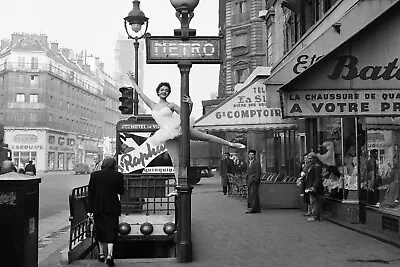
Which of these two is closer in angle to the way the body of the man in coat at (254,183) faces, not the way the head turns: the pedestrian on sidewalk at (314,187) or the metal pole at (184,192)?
the metal pole

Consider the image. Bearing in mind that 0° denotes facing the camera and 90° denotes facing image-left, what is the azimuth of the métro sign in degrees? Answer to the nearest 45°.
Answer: approximately 0°

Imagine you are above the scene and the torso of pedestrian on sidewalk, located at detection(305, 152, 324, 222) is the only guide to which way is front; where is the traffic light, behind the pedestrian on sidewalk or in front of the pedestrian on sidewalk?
in front

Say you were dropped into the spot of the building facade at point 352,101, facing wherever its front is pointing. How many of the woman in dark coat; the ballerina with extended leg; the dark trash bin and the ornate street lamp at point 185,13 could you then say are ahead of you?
4

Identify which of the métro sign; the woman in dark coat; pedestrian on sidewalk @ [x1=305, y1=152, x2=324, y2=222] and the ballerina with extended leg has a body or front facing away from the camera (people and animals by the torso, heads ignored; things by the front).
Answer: the woman in dark coat

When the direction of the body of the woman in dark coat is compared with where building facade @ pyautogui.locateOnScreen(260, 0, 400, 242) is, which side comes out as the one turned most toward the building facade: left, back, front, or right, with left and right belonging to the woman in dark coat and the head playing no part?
right

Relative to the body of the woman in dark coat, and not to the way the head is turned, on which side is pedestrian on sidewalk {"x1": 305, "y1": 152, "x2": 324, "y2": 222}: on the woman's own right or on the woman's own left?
on the woman's own right

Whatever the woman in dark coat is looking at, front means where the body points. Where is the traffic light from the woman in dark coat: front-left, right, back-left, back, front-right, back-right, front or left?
front

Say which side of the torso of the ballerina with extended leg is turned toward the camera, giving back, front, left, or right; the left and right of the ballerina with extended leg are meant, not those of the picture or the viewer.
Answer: front

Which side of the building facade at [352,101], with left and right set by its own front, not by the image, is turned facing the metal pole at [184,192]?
front

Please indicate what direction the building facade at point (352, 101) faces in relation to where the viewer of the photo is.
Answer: facing the viewer and to the left of the viewer

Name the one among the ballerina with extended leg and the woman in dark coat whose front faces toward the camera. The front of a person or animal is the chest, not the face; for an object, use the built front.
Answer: the ballerina with extended leg

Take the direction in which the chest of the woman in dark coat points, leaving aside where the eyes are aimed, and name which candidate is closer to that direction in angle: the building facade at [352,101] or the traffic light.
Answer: the traffic light

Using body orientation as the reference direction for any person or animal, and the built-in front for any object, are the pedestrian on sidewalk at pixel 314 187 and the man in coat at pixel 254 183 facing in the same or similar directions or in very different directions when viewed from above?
same or similar directions

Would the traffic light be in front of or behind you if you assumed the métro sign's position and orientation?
behind

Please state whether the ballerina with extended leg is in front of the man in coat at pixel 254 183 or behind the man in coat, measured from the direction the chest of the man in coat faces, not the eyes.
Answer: in front
